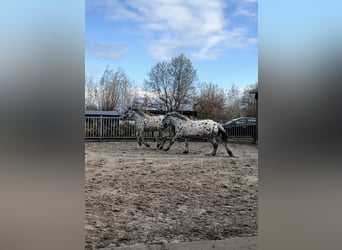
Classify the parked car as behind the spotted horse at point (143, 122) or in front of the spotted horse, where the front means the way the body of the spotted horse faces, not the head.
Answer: behind

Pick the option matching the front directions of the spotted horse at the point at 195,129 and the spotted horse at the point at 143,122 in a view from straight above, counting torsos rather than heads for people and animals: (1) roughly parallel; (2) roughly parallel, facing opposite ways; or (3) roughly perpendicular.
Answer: roughly parallel

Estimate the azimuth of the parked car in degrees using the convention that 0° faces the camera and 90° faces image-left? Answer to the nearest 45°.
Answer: approximately 90°

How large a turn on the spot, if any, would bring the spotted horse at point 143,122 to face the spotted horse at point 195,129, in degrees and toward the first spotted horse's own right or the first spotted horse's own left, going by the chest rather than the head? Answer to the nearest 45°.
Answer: approximately 135° to the first spotted horse's own left

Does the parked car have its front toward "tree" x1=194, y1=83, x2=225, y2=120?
yes

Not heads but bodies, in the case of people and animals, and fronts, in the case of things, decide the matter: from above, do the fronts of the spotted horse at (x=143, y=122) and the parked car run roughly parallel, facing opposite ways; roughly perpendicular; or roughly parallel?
roughly parallel

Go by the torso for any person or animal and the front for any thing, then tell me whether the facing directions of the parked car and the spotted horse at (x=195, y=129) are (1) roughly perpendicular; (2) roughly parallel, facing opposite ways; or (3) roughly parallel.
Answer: roughly parallel

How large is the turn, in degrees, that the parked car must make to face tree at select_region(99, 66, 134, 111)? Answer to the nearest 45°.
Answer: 0° — it already faces it

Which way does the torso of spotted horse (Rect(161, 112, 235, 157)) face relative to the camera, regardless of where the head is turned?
to the viewer's left

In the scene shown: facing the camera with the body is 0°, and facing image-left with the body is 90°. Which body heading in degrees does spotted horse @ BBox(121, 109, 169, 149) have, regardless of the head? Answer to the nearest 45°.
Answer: approximately 90°

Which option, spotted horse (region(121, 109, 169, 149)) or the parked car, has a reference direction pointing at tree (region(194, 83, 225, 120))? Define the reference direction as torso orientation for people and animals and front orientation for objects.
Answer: the parked car

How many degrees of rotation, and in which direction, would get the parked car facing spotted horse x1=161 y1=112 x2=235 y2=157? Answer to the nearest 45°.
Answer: approximately 45° to its left
